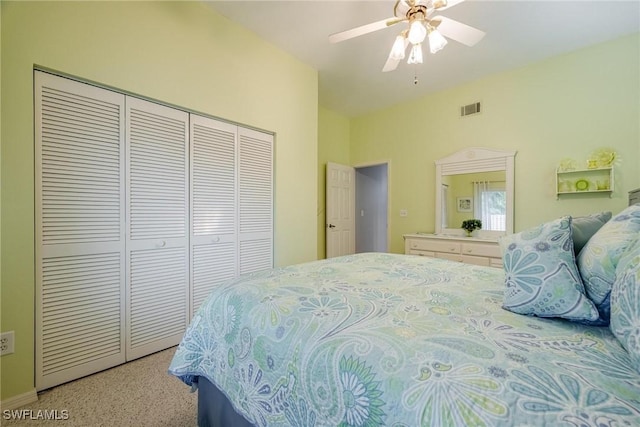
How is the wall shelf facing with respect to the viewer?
toward the camera

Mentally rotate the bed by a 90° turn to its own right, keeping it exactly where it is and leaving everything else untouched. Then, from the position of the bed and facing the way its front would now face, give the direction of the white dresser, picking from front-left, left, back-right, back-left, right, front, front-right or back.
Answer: front

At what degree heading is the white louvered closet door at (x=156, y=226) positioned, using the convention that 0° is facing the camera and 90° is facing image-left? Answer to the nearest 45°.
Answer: approximately 315°

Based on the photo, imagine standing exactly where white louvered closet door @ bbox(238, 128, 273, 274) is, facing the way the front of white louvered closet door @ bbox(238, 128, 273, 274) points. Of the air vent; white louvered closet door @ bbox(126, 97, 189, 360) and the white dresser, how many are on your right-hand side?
1

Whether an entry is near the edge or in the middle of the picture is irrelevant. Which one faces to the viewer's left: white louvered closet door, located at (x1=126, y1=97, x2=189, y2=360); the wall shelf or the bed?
the bed

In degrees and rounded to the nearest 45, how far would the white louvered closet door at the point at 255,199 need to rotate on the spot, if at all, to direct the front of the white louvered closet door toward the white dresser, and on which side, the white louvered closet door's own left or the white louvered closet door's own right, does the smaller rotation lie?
approximately 45° to the white louvered closet door's own left

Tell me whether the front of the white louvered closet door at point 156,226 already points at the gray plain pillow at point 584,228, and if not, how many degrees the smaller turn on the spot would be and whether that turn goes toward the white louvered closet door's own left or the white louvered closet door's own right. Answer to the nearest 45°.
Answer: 0° — it already faces it

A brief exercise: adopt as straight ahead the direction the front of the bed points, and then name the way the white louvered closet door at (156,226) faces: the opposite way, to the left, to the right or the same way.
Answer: the opposite way

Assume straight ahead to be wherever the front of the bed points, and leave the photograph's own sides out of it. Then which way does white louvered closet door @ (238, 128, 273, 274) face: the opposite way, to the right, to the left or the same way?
the opposite way

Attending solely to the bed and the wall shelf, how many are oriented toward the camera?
1

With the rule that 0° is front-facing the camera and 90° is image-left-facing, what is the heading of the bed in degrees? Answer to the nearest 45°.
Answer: approximately 90°

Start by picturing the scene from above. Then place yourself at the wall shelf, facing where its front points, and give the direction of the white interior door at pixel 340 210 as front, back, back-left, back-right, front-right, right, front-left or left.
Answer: right

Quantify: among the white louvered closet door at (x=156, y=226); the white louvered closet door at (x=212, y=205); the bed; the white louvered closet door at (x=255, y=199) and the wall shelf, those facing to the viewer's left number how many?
1

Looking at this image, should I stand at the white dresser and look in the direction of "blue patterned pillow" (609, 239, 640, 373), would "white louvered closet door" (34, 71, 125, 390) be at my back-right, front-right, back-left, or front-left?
front-right

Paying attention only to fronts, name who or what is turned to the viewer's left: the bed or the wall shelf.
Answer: the bed

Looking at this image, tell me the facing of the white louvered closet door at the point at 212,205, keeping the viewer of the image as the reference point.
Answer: facing the viewer and to the right of the viewer
